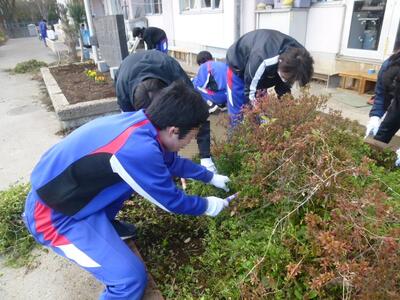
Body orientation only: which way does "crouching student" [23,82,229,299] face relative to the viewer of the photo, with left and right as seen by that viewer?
facing to the right of the viewer

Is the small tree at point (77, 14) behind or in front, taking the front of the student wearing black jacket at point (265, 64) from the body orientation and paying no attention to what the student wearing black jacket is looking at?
behind

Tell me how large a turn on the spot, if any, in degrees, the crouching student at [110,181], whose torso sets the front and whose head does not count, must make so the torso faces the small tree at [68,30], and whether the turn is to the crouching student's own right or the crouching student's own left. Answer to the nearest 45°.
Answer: approximately 90° to the crouching student's own left

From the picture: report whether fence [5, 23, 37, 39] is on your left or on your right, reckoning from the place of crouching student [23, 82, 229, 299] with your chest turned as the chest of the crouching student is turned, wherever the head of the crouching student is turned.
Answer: on your left

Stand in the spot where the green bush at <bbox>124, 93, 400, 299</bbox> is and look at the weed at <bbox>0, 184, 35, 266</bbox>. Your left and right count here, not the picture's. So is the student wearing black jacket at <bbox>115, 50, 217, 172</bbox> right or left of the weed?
right

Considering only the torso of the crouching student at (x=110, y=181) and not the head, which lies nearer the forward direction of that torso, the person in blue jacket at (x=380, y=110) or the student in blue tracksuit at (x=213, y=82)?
the person in blue jacket

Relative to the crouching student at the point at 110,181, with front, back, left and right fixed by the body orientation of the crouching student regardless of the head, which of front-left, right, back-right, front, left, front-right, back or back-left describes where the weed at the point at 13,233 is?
back-left
